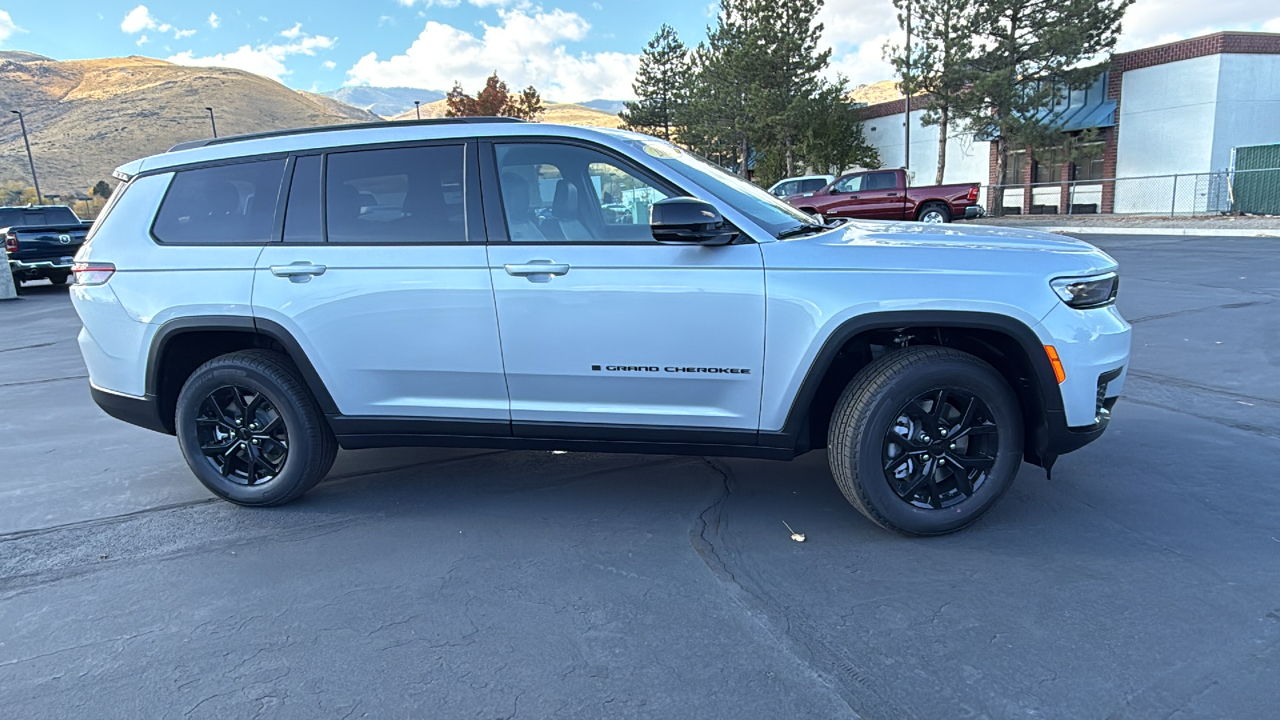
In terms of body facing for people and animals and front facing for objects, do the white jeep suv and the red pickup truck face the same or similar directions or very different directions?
very different directions

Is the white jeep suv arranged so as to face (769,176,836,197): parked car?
no

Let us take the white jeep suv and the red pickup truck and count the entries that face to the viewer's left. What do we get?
1

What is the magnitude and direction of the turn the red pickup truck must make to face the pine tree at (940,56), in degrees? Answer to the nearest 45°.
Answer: approximately 90° to its right

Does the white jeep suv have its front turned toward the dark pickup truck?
no

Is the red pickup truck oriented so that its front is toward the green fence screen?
no

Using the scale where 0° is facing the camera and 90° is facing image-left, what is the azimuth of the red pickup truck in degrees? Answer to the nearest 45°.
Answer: approximately 90°

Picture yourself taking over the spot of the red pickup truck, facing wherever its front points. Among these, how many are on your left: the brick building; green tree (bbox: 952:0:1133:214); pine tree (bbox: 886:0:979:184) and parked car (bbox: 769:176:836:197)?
0

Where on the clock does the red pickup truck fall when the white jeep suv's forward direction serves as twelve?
The red pickup truck is roughly at 10 o'clock from the white jeep suv.

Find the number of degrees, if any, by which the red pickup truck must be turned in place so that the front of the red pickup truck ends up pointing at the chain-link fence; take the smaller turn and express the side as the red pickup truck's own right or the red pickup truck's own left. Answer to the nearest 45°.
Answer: approximately 135° to the red pickup truck's own right

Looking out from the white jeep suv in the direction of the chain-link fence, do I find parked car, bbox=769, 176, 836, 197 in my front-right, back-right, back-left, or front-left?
front-left

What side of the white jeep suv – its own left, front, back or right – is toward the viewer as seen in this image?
right

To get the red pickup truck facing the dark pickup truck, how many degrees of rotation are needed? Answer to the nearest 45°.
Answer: approximately 45° to its left

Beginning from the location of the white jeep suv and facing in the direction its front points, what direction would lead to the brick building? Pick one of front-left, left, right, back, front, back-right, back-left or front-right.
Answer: front-left

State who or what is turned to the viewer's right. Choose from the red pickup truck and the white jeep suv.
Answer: the white jeep suv

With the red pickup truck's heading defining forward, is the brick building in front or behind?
behind
